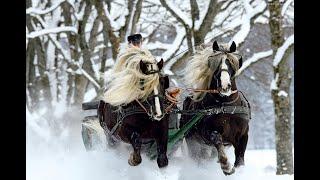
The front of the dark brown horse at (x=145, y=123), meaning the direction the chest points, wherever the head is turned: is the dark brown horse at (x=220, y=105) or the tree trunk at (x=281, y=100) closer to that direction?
the dark brown horse

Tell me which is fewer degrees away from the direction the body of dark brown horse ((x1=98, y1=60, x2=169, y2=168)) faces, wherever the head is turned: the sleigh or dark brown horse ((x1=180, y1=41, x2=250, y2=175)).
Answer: the dark brown horse

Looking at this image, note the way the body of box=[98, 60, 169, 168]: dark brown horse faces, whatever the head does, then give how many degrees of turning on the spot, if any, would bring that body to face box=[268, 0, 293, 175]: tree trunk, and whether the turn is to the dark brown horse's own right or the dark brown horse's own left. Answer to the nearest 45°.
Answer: approximately 90° to the dark brown horse's own left

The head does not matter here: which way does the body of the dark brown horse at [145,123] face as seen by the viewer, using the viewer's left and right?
facing the viewer and to the right of the viewer

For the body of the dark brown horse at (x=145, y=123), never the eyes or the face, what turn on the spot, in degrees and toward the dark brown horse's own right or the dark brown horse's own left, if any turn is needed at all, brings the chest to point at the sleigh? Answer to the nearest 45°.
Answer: approximately 135° to the dark brown horse's own left

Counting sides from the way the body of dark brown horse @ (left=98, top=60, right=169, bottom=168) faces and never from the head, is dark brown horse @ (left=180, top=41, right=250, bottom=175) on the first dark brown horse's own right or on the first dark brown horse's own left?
on the first dark brown horse's own left
